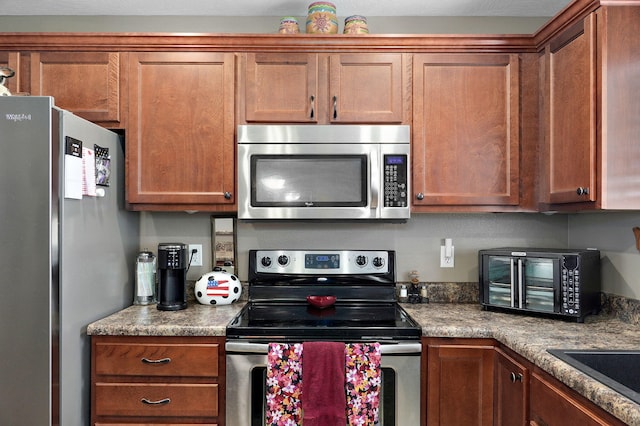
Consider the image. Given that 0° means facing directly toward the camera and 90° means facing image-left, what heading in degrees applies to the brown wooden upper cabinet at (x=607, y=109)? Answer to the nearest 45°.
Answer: approximately 45°

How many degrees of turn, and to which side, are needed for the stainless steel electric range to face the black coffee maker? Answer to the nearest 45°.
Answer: approximately 90° to its right

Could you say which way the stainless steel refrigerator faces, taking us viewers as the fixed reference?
facing the viewer and to the left of the viewer

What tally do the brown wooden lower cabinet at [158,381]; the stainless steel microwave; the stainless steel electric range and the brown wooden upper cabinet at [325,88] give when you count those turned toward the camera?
4

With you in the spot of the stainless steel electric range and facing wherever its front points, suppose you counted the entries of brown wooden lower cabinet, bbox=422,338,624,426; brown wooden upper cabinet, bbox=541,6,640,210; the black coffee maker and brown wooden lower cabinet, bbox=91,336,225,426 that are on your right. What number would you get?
2

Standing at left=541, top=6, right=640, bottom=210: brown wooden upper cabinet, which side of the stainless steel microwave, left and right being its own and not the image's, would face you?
left

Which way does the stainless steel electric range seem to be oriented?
toward the camera

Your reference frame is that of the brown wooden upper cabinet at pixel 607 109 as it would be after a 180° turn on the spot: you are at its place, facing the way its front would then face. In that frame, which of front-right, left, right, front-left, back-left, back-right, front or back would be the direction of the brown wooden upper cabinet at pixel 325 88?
back-left

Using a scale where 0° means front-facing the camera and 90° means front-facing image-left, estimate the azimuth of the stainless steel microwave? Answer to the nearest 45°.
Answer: approximately 0°

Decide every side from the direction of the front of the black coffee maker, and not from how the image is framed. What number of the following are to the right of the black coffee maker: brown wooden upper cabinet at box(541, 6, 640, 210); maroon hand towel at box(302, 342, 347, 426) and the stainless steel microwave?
0

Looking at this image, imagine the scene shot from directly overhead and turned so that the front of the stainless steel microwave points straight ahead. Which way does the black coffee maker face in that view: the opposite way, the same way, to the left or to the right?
the same way

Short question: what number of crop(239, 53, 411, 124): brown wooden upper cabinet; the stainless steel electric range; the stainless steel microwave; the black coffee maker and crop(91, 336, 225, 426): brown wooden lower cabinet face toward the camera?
5

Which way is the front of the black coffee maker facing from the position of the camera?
facing the viewer
